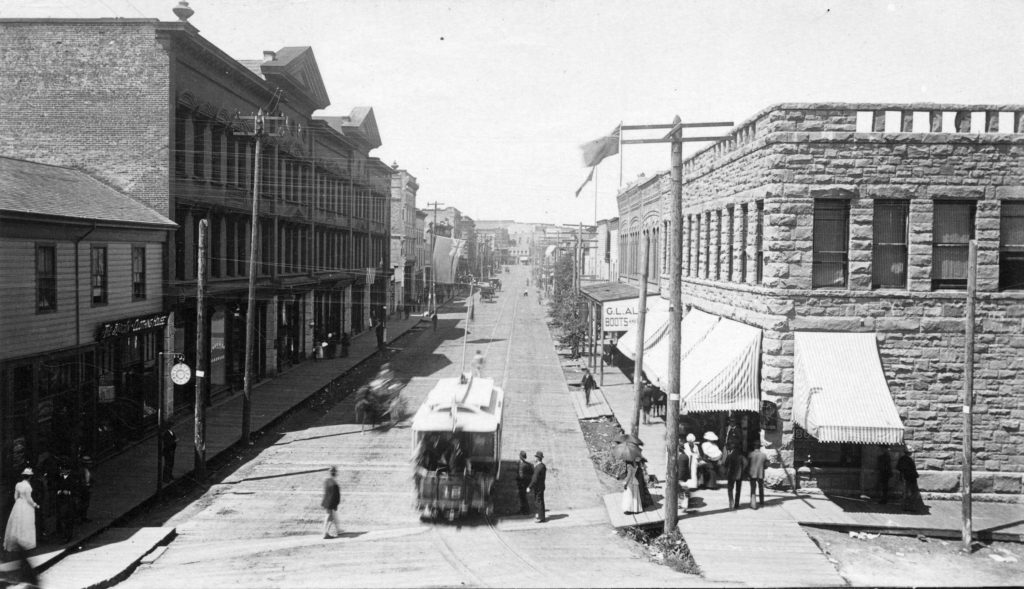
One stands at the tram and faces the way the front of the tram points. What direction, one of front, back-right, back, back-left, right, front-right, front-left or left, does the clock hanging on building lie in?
back-right

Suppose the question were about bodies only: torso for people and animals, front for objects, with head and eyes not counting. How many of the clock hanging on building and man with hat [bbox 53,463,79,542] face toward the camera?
2

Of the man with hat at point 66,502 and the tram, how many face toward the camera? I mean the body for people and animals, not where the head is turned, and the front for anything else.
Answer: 2

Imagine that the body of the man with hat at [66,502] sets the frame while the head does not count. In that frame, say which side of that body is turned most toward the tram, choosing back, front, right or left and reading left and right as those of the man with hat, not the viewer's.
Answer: left

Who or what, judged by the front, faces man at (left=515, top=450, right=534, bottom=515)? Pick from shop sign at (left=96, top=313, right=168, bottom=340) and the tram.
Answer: the shop sign

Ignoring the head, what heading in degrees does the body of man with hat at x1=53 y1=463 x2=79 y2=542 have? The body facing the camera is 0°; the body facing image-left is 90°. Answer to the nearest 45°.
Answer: approximately 0°

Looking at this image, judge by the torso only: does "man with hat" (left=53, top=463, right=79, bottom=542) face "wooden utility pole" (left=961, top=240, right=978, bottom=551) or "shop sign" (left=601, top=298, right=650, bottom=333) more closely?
the wooden utility pole

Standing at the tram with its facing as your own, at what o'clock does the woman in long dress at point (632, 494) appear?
The woman in long dress is roughly at 9 o'clock from the tram.

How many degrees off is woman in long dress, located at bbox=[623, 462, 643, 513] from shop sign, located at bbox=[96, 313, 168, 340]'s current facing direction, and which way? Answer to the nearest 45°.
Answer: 0° — it already faces them

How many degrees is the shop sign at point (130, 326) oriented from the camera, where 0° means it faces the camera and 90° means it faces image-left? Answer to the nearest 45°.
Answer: approximately 315°
